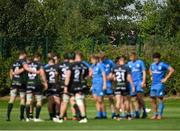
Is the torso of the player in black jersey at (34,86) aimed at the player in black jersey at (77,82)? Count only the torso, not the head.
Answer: no

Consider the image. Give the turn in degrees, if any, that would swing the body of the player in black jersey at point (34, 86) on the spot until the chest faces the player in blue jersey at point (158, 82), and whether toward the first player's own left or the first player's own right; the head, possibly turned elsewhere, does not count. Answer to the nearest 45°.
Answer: approximately 90° to the first player's own right

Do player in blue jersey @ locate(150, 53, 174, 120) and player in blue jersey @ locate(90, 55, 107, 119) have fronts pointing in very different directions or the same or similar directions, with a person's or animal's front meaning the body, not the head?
same or similar directions

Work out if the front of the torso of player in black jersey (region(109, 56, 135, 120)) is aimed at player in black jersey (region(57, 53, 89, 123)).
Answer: no

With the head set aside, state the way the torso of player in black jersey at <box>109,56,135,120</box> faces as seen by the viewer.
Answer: away from the camera

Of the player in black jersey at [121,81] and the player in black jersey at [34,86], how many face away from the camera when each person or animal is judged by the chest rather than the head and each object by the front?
2

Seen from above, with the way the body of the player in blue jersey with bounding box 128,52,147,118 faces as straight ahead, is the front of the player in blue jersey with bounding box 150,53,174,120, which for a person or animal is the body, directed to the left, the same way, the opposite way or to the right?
the same way

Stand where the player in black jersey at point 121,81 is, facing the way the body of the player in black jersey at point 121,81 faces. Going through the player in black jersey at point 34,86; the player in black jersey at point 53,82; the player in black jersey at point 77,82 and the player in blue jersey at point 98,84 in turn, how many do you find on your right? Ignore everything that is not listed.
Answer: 0

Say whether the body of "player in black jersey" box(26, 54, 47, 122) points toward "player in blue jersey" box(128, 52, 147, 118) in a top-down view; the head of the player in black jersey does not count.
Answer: no

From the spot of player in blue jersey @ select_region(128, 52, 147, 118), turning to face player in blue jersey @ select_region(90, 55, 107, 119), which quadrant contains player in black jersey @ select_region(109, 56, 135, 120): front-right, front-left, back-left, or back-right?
front-left

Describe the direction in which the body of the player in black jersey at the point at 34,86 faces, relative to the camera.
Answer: away from the camera

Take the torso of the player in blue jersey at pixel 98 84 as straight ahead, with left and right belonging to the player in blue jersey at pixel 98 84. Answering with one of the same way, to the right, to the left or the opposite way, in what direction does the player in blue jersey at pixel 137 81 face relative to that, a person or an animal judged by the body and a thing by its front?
the same way
